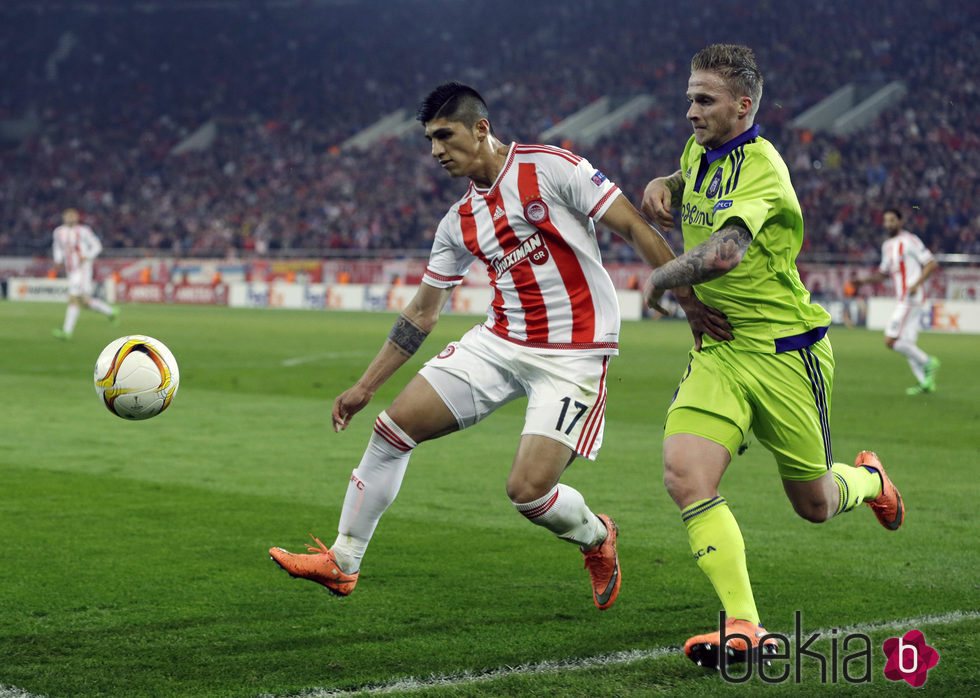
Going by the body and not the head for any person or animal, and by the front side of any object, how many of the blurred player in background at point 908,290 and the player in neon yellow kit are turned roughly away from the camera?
0

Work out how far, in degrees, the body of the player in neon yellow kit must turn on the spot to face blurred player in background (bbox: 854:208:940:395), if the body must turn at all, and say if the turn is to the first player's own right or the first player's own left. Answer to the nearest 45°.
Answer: approximately 135° to the first player's own right

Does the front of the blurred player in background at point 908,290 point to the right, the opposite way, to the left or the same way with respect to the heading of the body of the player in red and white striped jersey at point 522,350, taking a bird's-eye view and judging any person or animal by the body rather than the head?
the same way

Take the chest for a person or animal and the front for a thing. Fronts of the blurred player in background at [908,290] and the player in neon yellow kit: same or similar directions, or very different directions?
same or similar directions

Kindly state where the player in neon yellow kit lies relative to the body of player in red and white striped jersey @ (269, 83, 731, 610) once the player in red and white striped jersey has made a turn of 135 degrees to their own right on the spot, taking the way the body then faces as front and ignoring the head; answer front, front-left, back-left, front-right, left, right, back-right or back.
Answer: back-right

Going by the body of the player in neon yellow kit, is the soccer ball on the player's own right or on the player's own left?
on the player's own right

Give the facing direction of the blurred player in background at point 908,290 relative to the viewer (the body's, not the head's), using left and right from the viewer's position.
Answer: facing the viewer and to the left of the viewer

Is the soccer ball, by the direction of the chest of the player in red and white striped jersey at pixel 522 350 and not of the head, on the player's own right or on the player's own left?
on the player's own right

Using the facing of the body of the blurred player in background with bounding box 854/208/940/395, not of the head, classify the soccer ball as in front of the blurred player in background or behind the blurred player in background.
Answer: in front

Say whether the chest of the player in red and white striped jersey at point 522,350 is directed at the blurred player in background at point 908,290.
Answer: no

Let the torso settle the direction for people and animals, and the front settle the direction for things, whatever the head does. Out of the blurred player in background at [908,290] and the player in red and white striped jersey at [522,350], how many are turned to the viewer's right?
0

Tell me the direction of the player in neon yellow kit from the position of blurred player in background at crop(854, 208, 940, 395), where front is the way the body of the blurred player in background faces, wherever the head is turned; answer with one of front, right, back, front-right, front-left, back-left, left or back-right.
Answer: front-left
